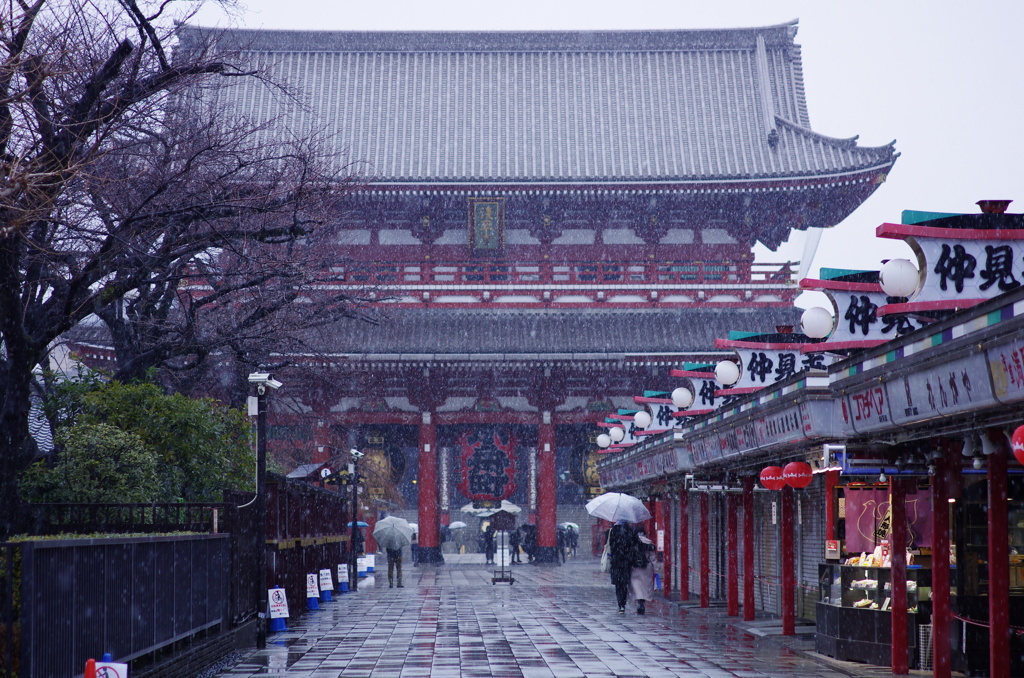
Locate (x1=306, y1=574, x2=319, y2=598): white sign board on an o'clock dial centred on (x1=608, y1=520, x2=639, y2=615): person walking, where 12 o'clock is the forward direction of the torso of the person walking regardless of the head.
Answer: The white sign board is roughly at 9 o'clock from the person walking.

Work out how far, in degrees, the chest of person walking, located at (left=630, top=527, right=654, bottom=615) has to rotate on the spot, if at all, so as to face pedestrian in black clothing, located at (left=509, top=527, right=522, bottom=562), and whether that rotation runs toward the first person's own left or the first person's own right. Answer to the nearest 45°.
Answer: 0° — they already face them

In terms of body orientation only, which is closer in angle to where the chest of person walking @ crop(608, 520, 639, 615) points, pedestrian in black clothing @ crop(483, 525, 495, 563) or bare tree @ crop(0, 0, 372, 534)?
the pedestrian in black clothing

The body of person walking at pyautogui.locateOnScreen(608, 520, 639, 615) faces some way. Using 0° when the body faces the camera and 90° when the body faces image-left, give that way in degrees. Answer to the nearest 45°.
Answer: approximately 180°

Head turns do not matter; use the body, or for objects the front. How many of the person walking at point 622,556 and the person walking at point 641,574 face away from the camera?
2

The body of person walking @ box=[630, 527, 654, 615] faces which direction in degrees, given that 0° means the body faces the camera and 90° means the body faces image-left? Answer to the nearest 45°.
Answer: approximately 180°

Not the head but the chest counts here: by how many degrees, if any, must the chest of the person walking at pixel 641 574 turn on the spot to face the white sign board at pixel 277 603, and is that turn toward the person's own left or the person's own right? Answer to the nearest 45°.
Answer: approximately 135° to the person's own left
